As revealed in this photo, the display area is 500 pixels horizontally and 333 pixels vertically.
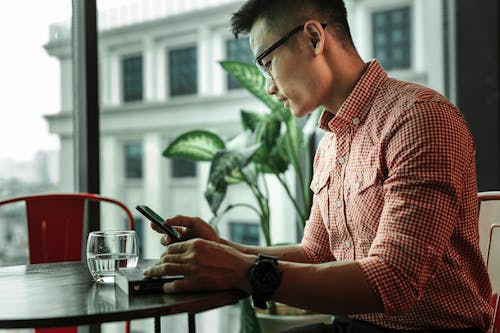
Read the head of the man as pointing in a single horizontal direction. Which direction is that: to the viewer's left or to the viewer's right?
to the viewer's left

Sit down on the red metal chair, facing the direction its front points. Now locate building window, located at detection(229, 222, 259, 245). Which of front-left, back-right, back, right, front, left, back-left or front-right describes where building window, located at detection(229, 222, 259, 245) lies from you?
back-left

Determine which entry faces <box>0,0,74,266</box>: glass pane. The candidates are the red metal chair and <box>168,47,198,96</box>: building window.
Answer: the building window

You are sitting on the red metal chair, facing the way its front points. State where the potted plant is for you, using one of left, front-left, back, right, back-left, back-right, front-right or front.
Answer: back-left

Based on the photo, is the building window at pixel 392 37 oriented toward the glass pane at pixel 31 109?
yes

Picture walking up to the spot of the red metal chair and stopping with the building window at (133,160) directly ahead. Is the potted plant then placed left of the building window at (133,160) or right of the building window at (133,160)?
right

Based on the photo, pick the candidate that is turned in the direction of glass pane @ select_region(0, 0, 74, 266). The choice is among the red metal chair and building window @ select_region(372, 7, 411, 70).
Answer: the building window

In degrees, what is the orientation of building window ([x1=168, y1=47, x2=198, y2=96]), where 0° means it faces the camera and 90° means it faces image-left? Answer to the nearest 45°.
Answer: approximately 45°
